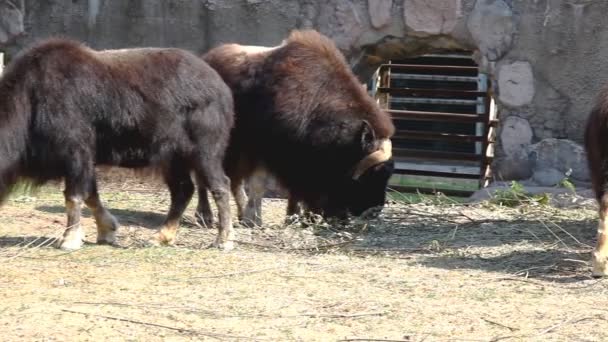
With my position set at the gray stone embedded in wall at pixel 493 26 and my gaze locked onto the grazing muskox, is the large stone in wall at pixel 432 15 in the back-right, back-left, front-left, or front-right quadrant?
front-right

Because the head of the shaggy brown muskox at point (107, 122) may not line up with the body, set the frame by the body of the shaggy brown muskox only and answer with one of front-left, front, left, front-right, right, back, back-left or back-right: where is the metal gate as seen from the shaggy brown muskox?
back-right

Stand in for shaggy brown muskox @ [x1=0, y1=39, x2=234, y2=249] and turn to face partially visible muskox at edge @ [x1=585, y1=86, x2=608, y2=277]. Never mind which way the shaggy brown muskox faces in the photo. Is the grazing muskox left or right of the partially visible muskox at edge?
left

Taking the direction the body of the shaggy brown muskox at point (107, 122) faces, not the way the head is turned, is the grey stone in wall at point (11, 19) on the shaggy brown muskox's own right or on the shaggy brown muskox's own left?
on the shaggy brown muskox's own right

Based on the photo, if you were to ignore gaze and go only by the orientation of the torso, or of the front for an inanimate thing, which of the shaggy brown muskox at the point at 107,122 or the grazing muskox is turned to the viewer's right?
the grazing muskox

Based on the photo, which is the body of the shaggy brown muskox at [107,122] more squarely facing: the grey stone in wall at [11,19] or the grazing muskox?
the grey stone in wall

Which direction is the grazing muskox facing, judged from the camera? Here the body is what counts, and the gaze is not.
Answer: to the viewer's right

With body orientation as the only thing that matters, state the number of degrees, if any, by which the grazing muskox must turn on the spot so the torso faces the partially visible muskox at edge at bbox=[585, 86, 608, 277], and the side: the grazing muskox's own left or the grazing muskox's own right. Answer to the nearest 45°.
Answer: approximately 45° to the grazing muskox's own right

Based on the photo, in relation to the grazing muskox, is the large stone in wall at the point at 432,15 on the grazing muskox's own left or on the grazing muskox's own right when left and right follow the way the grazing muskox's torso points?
on the grazing muskox's own left

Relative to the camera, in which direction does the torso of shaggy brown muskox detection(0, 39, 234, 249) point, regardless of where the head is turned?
to the viewer's left
